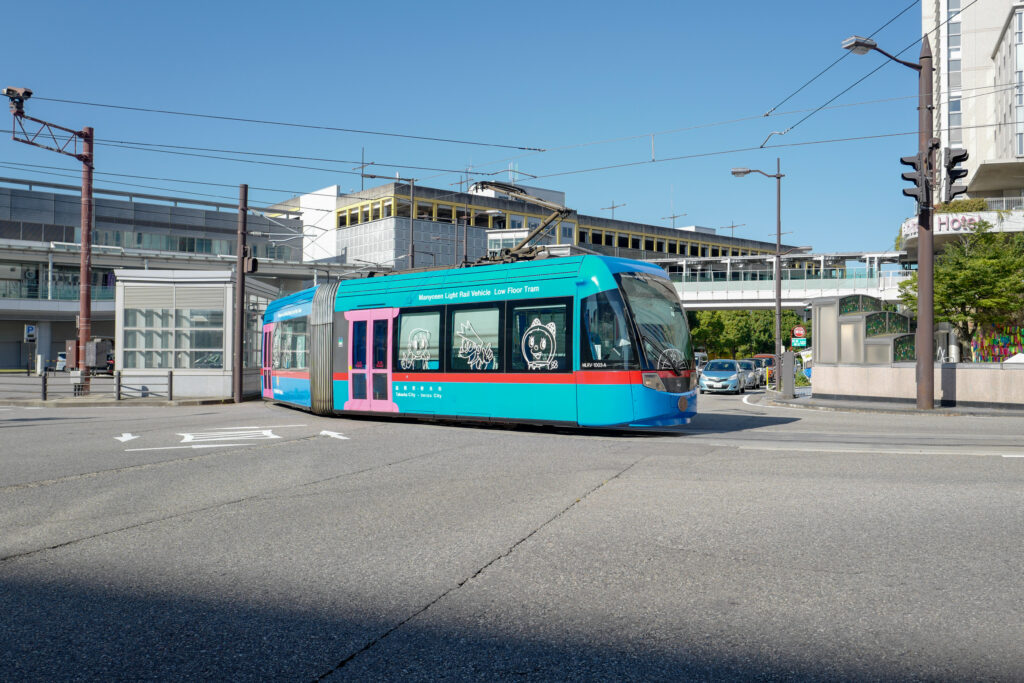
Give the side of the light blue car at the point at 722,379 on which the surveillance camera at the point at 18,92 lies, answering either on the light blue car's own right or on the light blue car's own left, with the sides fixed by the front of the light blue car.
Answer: on the light blue car's own right

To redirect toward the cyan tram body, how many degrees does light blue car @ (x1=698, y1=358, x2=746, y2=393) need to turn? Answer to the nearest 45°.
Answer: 0° — it already faces it

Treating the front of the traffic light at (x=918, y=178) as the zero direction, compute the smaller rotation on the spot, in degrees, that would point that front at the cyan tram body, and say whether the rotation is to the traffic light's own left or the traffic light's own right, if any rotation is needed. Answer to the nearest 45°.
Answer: approximately 45° to the traffic light's own left

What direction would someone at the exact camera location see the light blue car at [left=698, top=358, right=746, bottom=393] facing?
facing the viewer

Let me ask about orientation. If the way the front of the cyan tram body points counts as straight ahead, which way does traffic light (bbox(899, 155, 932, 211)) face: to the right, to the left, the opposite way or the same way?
the opposite way

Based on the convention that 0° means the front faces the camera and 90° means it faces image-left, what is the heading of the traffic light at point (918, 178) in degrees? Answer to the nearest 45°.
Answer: approximately 90°

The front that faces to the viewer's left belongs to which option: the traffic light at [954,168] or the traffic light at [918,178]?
the traffic light at [918,178]

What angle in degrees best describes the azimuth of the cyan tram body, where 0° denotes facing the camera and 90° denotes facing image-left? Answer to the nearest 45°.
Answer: approximately 315°

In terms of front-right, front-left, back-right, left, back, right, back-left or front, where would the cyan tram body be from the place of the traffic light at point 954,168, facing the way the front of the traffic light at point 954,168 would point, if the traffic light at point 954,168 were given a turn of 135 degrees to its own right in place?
front

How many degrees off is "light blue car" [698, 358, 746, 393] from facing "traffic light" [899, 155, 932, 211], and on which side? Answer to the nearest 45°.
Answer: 0° — it already faces it

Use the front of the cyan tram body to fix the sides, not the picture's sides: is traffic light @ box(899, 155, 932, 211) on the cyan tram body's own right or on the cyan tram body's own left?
on the cyan tram body's own left
